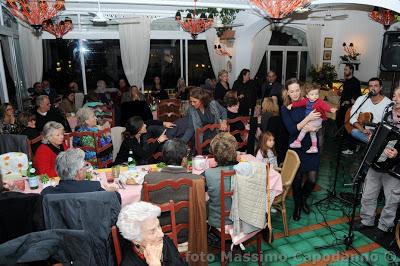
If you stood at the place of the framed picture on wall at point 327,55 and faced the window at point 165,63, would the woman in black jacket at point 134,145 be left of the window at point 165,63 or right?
left

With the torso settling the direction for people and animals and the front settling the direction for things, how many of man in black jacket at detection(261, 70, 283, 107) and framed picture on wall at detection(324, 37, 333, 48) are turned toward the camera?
2

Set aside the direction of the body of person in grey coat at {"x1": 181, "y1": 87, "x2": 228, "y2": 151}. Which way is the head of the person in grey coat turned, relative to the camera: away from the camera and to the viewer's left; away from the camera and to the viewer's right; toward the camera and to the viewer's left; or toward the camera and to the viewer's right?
toward the camera and to the viewer's left

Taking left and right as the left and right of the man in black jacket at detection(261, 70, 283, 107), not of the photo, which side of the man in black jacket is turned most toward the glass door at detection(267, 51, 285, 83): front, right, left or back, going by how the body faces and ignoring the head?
back

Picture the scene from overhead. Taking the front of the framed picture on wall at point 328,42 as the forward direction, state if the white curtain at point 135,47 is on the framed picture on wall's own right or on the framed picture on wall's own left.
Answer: on the framed picture on wall's own right

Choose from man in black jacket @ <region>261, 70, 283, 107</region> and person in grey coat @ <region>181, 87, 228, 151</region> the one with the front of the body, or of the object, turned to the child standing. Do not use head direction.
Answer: the man in black jacket

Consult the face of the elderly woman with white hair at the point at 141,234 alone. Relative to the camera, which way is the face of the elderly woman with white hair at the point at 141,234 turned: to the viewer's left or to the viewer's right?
to the viewer's right

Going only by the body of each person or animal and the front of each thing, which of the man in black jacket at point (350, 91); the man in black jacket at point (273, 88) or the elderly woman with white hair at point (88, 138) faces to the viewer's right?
the elderly woman with white hair

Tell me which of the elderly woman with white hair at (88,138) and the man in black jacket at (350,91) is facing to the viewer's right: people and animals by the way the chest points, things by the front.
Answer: the elderly woman with white hair

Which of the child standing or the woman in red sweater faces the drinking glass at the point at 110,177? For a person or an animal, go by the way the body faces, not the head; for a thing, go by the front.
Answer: the woman in red sweater

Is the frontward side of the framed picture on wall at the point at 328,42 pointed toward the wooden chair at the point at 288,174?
yes

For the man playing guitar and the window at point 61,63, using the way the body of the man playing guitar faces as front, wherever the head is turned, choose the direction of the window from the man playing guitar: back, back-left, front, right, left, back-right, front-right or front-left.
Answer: front-right

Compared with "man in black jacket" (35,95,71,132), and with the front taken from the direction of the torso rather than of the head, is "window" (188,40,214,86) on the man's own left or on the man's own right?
on the man's own left
